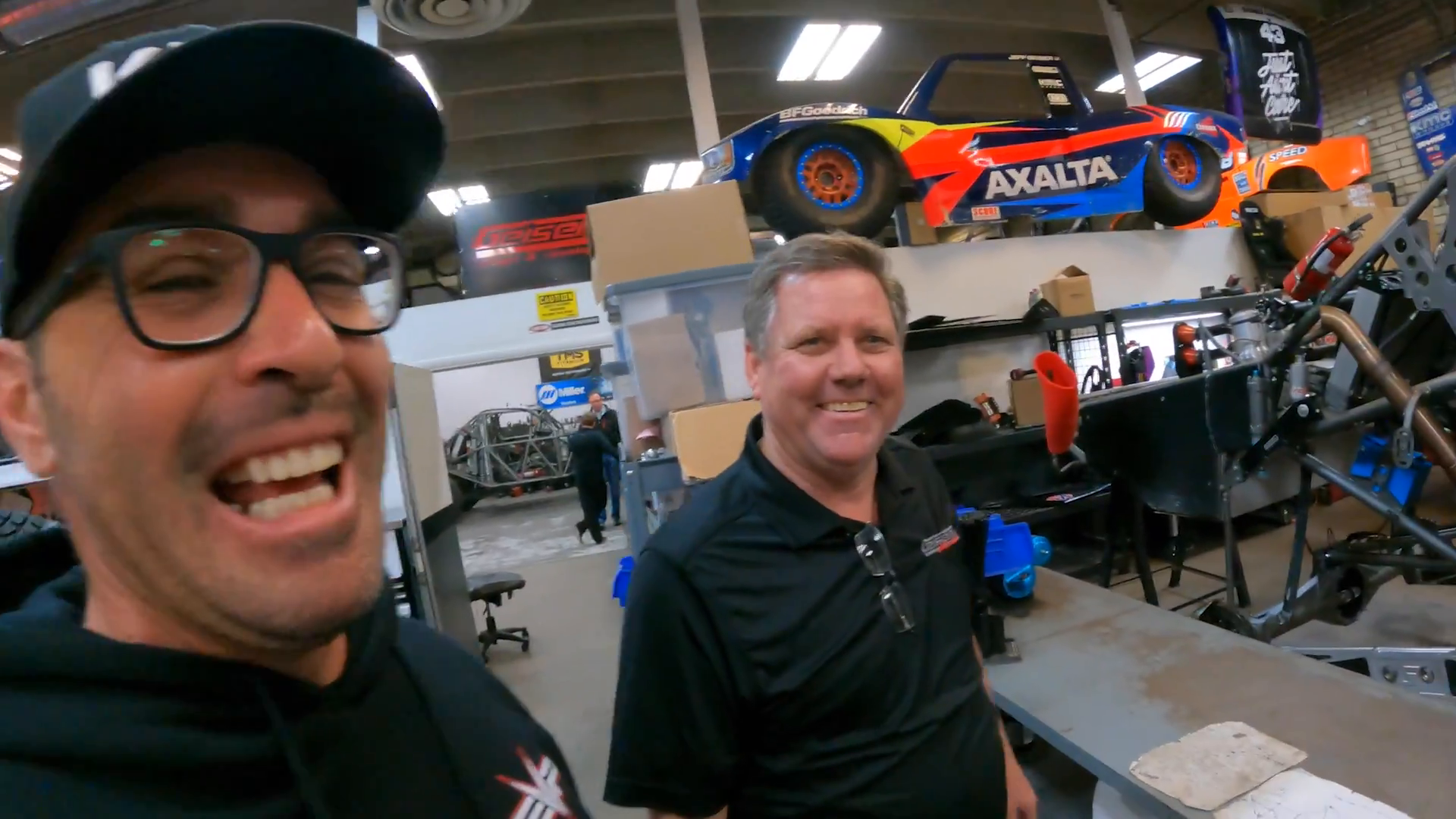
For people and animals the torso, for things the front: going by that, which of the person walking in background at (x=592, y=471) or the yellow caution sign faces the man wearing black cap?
the yellow caution sign

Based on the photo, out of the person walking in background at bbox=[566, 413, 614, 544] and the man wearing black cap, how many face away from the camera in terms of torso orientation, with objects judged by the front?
1

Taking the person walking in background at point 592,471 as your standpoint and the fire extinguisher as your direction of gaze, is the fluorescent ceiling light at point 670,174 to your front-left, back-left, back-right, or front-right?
back-left

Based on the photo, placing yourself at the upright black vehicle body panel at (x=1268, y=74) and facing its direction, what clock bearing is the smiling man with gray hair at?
The smiling man with gray hair is roughly at 12 o'clock from the upright black vehicle body panel.

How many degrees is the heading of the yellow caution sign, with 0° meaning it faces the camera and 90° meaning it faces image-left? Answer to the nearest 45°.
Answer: approximately 0°

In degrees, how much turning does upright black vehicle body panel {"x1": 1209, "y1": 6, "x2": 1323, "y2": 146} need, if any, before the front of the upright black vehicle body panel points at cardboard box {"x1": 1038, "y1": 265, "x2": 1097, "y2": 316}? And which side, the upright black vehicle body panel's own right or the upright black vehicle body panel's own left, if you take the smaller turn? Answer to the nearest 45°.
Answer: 0° — it already faces it

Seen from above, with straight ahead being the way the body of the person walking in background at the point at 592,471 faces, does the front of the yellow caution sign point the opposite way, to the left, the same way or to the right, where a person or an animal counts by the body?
the opposite way

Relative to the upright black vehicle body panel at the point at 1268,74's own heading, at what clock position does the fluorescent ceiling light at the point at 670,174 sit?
The fluorescent ceiling light is roughly at 3 o'clock from the upright black vehicle body panel.

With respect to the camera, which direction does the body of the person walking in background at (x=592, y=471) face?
away from the camera

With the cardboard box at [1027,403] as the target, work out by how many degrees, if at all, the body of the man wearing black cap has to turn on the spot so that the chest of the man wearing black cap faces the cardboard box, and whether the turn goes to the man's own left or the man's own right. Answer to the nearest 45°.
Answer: approximately 90° to the man's own left

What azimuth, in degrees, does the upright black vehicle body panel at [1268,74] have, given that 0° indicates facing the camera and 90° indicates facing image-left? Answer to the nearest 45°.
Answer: approximately 0°

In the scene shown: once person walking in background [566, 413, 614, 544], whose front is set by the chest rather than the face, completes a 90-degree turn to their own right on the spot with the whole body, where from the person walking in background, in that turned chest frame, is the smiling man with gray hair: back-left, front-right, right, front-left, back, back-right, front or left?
right
